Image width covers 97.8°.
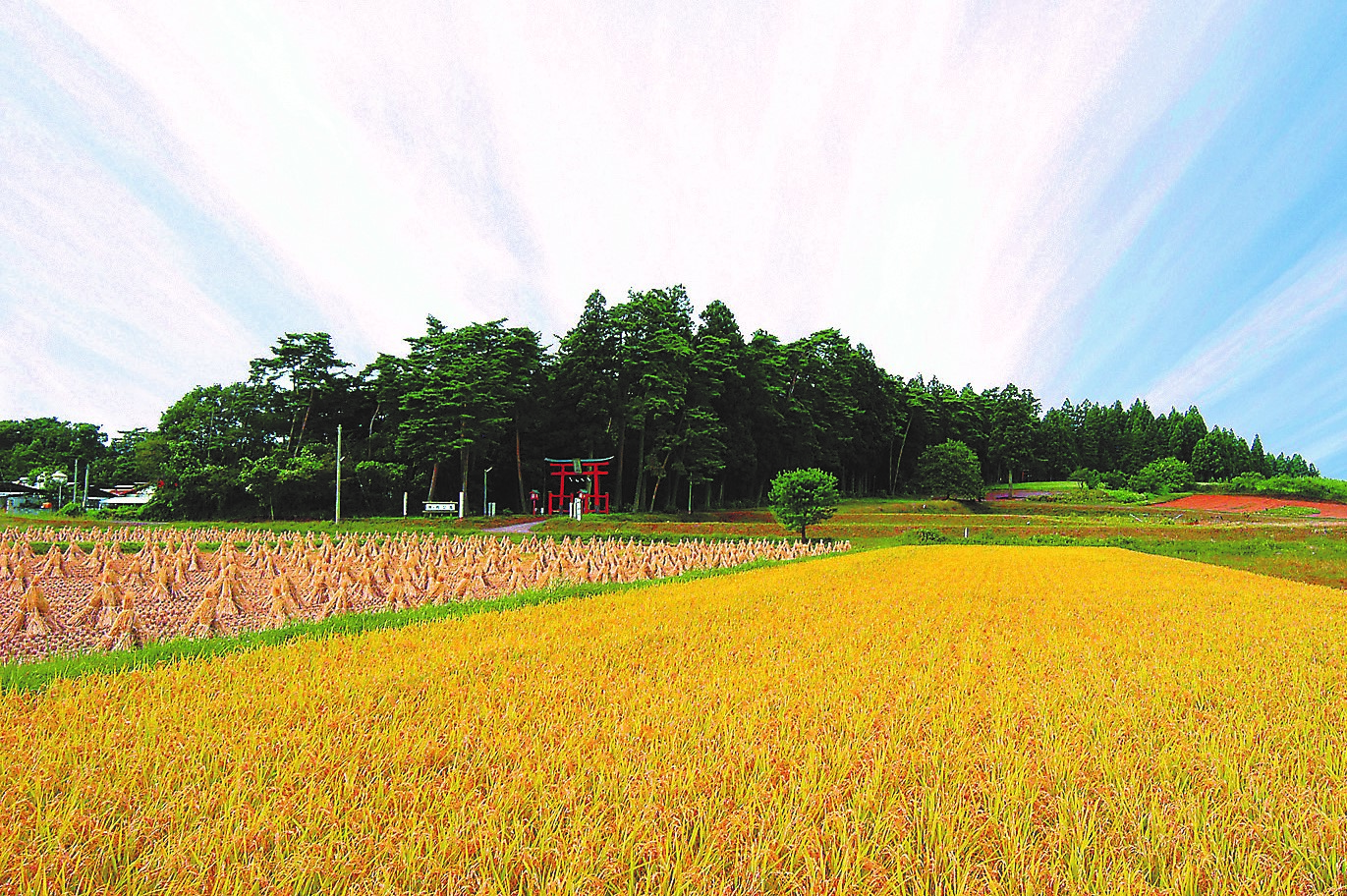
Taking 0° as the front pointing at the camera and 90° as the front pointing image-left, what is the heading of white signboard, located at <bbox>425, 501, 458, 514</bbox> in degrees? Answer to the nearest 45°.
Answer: approximately 0°

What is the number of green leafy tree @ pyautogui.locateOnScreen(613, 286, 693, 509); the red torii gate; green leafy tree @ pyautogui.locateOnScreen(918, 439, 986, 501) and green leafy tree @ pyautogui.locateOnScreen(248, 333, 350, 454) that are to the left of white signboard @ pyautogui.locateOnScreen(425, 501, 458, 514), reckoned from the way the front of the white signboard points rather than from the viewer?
3

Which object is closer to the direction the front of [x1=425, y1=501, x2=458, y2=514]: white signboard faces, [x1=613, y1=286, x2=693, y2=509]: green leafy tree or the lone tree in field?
the lone tree in field

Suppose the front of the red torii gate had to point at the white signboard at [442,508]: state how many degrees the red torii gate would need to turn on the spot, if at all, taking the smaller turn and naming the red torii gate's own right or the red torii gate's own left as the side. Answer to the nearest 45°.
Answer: approximately 90° to the red torii gate's own right

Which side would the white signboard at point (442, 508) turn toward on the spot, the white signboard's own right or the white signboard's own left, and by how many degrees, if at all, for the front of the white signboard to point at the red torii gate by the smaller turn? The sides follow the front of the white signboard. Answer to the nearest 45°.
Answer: approximately 90° to the white signboard's own left

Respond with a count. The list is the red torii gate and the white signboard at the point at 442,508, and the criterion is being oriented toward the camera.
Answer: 2

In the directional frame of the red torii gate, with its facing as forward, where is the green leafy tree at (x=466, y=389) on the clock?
The green leafy tree is roughly at 3 o'clock from the red torii gate.

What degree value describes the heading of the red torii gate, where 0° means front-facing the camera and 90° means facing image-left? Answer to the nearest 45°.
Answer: approximately 0°

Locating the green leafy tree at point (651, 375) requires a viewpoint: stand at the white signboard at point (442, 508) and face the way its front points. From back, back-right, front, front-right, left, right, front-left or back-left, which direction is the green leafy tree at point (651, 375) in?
left

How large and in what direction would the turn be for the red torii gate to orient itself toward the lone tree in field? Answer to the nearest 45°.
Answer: approximately 45° to its left

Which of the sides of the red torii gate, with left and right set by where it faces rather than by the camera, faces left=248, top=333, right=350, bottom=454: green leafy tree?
right

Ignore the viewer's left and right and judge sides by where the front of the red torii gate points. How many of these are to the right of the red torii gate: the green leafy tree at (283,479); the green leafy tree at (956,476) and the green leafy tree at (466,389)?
2
